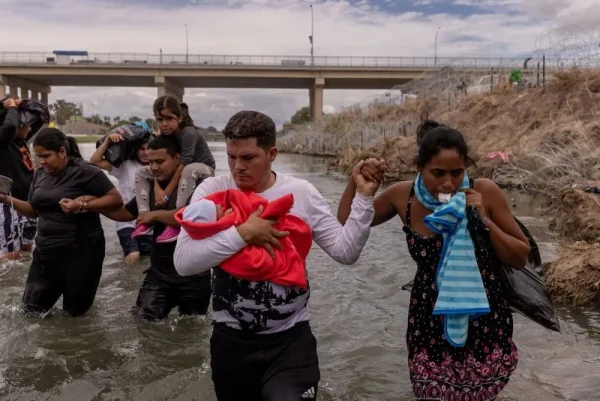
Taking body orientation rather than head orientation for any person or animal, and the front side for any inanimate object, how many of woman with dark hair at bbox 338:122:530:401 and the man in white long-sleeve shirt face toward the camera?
2

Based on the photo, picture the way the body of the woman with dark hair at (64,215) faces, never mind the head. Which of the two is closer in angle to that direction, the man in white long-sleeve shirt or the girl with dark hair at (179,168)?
the man in white long-sleeve shirt

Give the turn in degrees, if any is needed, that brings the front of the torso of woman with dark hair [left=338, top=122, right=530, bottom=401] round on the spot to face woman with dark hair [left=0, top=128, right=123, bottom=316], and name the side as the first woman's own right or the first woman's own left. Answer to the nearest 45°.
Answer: approximately 135° to the first woman's own right

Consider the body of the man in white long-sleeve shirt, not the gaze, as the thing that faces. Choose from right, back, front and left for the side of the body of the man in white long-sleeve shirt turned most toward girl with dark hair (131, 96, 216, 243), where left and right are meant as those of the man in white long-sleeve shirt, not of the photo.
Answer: back

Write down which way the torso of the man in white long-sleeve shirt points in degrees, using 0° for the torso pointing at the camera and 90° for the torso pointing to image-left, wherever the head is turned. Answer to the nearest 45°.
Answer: approximately 0°

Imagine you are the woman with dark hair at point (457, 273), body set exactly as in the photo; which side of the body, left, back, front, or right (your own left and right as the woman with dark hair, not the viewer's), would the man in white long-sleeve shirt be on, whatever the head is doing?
right

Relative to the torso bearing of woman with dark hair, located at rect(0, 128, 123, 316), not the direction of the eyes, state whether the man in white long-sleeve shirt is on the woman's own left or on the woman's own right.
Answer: on the woman's own left

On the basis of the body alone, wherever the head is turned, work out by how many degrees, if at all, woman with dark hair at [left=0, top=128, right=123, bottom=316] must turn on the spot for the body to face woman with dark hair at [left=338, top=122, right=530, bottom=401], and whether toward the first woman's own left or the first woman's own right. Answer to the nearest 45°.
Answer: approximately 90° to the first woman's own left

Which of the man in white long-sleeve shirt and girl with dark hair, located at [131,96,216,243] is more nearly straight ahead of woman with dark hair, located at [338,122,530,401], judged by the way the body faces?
the man in white long-sleeve shirt
